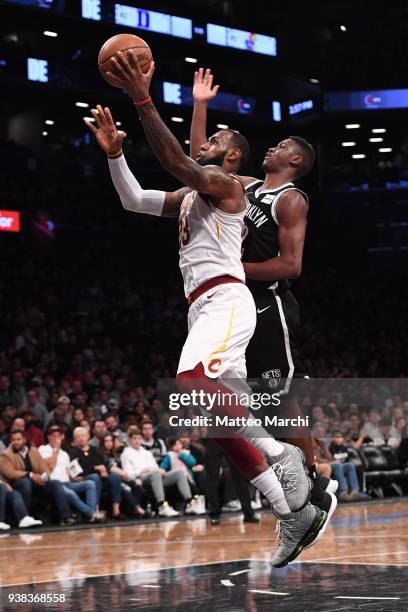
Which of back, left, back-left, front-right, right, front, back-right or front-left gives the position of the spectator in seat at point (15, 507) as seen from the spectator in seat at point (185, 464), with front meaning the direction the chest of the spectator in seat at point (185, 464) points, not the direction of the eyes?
right

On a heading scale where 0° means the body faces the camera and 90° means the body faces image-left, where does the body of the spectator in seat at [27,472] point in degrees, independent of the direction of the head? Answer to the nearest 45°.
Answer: approximately 315°

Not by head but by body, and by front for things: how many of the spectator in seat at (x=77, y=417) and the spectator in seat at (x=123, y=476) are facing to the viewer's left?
0

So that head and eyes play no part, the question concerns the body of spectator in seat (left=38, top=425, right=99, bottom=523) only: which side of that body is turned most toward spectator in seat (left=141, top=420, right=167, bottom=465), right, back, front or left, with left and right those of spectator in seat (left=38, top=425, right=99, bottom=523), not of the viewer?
left

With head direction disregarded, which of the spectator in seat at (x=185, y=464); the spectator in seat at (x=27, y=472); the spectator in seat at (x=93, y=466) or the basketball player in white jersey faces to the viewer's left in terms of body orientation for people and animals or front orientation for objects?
the basketball player in white jersey

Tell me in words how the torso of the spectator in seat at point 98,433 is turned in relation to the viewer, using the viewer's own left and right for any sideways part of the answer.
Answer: facing the viewer and to the right of the viewer

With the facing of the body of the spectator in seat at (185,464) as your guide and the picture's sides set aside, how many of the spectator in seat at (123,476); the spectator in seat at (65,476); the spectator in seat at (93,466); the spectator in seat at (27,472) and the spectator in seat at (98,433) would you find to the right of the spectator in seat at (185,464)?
5

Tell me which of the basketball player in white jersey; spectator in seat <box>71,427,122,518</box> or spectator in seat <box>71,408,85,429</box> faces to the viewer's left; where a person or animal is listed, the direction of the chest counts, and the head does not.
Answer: the basketball player in white jersey
